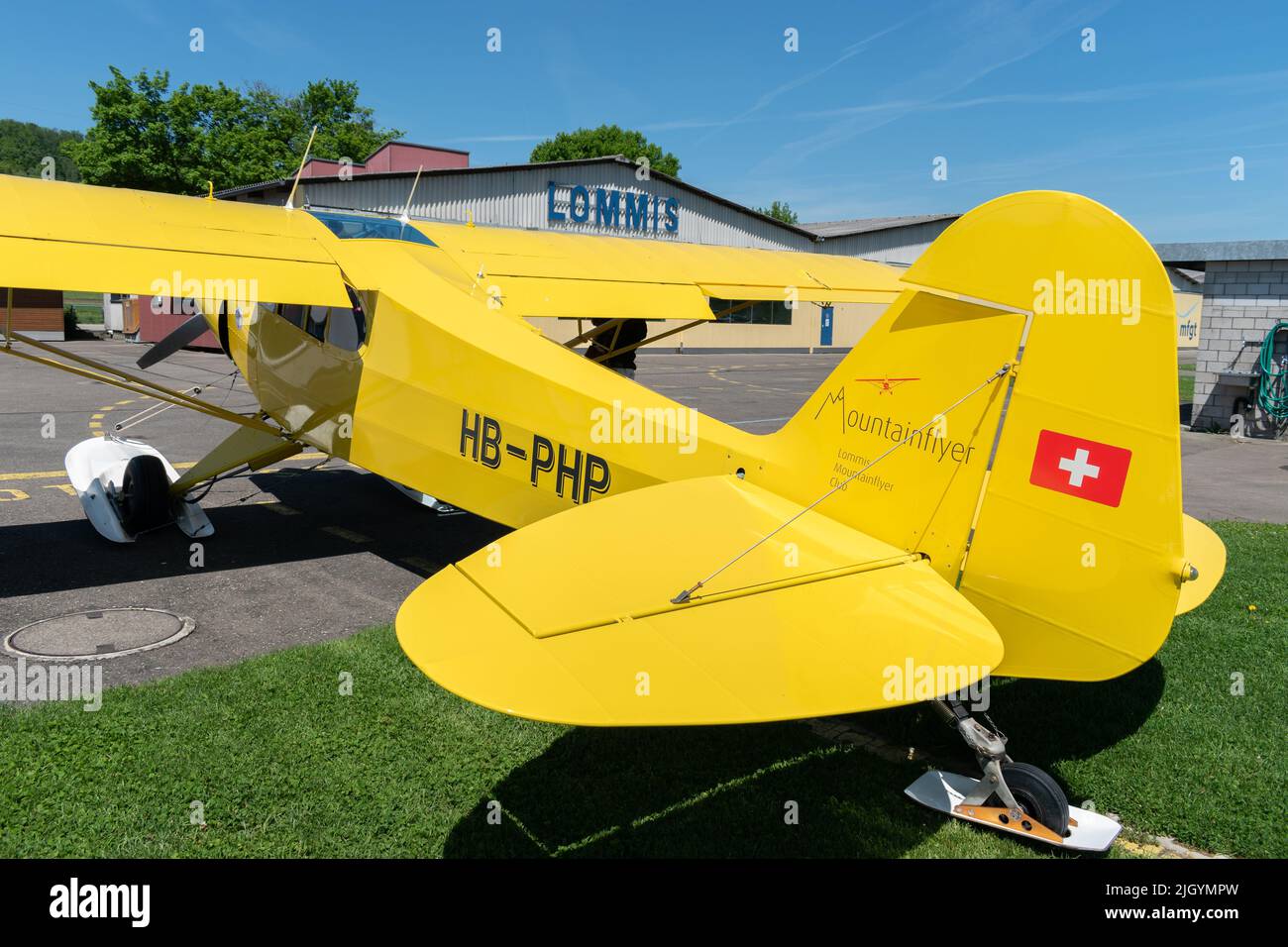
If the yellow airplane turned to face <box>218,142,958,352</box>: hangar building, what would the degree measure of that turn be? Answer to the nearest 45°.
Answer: approximately 45° to its right

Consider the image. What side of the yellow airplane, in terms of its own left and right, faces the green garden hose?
right

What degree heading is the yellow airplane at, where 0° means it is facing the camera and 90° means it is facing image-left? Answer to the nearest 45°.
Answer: approximately 135°

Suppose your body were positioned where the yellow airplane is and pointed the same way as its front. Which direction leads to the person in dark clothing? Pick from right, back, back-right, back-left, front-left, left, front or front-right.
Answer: front-right

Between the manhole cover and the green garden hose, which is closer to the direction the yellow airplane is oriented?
the manhole cover
